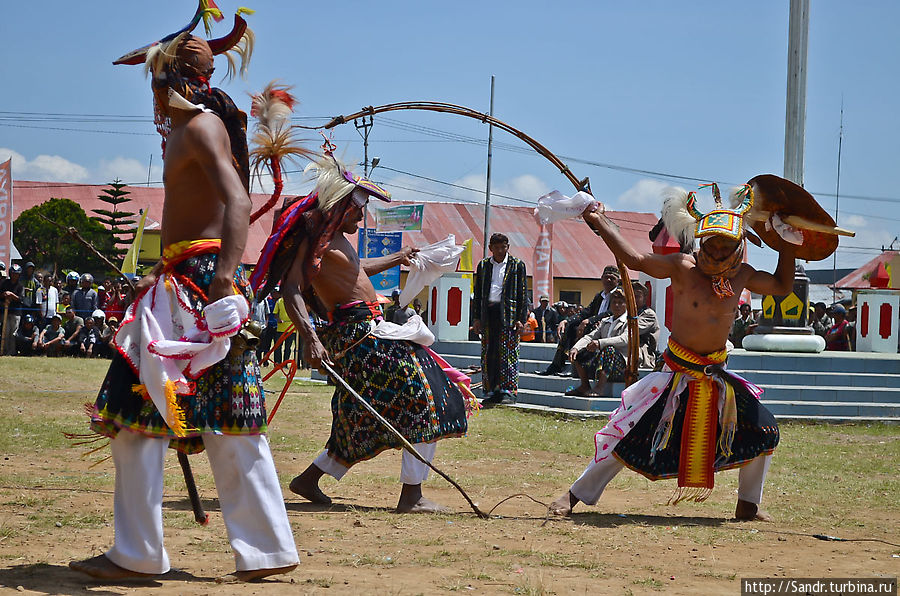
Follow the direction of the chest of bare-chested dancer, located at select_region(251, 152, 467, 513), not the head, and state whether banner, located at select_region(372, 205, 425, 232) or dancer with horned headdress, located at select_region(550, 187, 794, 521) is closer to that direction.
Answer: the dancer with horned headdress

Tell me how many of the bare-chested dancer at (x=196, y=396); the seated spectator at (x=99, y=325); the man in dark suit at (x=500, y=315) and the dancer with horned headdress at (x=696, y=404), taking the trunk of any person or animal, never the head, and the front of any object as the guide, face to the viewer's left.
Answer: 1

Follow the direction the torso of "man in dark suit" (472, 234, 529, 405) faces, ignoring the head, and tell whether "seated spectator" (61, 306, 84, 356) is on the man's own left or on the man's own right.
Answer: on the man's own right

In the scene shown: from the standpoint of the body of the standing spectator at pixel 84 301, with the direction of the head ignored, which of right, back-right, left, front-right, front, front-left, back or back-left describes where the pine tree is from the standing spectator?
back

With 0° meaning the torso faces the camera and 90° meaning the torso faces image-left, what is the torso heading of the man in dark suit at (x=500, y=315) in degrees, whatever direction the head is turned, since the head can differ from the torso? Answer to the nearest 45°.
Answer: approximately 0°

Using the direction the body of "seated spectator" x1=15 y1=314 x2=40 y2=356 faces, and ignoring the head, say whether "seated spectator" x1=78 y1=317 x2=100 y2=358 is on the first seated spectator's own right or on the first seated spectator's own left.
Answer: on the first seated spectator's own left

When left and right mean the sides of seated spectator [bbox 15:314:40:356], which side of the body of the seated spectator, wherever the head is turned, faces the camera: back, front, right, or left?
front

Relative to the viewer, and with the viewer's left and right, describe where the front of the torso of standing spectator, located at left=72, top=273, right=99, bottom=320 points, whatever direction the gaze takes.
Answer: facing the viewer

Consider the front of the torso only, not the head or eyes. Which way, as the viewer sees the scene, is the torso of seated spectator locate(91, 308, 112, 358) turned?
toward the camera

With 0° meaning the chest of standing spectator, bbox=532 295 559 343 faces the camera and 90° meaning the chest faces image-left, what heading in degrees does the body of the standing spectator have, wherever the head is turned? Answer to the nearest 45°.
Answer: approximately 0°

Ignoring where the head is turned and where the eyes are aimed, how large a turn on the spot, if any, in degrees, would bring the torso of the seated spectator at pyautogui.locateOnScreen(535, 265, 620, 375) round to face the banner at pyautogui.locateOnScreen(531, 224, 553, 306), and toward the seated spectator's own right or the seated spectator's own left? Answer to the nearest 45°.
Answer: approximately 135° to the seated spectator's own right

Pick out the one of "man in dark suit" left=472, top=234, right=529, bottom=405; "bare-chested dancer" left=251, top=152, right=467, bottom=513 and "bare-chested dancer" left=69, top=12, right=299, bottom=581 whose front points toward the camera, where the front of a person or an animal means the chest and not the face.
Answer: the man in dark suit

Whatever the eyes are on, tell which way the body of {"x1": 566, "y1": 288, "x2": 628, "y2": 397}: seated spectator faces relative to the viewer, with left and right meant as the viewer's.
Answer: facing the viewer and to the left of the viewer
